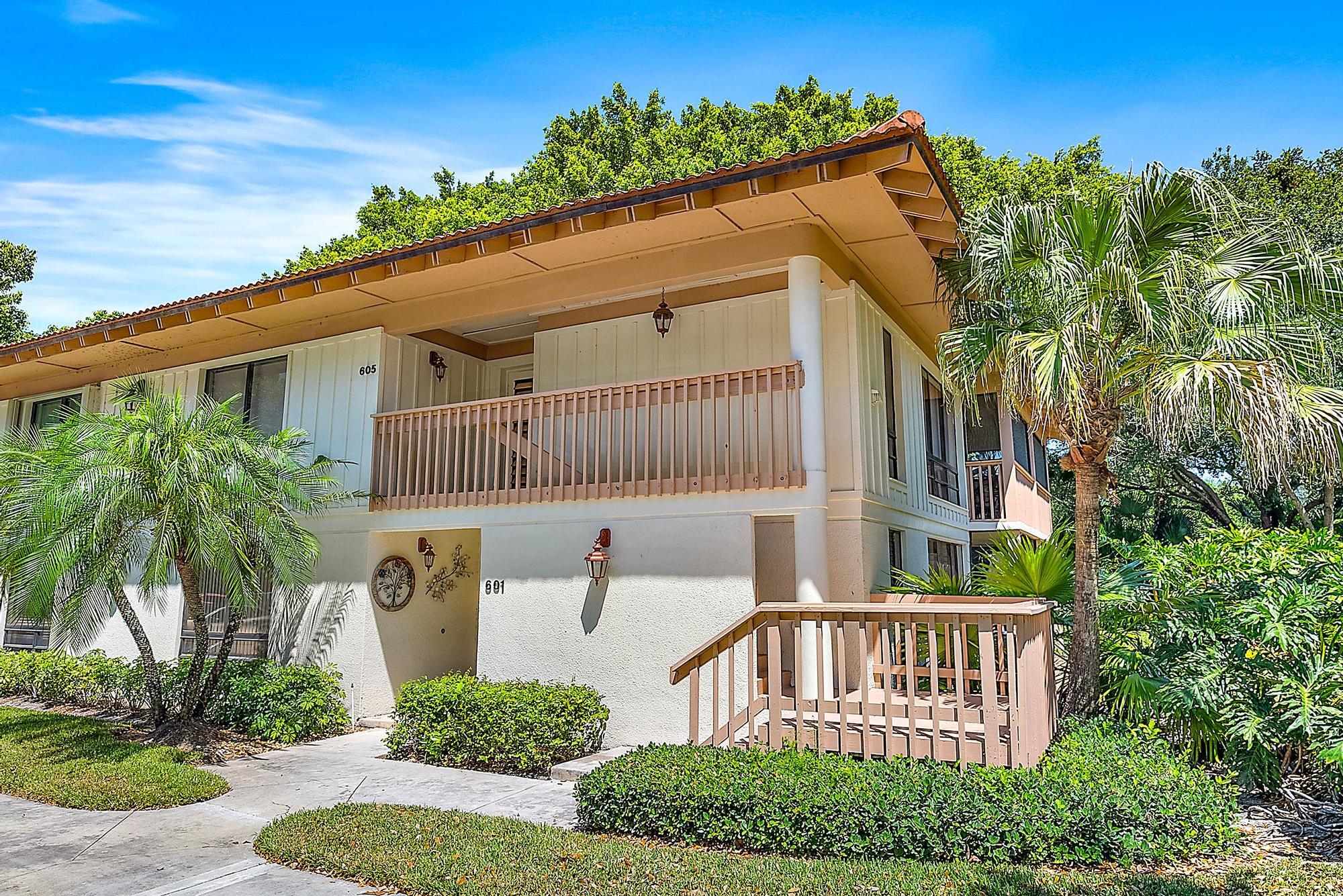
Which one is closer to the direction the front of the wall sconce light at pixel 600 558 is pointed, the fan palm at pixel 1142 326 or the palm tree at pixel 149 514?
the palm tree

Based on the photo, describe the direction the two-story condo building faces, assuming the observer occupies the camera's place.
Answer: facing the viewer and to the left of the viewer

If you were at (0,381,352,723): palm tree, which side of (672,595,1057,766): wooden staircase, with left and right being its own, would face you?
front

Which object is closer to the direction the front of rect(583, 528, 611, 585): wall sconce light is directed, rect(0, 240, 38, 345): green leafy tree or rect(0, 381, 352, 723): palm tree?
the palm tree

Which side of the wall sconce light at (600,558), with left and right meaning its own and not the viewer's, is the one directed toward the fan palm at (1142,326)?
left

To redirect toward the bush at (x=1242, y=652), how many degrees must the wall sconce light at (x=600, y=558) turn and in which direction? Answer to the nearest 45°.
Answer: approximately 90° to its left

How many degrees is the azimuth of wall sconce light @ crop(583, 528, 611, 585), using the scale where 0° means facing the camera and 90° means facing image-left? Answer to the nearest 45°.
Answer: approximately 45°

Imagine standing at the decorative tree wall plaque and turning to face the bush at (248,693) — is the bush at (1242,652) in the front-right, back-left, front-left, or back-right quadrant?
back-left

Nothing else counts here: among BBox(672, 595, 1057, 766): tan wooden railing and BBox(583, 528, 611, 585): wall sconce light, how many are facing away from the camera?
0

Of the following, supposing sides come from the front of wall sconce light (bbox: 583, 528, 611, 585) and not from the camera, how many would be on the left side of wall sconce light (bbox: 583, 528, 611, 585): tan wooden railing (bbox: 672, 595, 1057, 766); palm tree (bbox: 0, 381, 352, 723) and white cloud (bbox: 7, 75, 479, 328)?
1

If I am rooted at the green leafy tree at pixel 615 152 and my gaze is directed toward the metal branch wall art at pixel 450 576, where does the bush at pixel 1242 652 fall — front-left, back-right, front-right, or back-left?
front-left

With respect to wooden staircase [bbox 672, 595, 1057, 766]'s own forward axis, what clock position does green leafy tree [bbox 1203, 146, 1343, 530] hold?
The green leafy tree is roughly at 4 o'clock from the wooden staircase.

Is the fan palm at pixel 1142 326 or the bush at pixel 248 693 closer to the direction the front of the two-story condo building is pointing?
the bush

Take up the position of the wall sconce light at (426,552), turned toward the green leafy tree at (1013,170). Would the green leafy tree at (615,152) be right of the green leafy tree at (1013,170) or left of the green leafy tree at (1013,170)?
left

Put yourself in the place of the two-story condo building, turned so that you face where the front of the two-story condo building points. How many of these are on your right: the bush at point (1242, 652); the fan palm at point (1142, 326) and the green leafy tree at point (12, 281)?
1

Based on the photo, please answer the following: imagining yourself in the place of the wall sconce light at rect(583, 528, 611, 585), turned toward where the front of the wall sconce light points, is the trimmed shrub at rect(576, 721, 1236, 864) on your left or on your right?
on your left

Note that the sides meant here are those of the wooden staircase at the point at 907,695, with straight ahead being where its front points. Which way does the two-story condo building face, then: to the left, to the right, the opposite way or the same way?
to the left

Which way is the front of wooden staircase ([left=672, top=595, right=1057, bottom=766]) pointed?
to the viewer's left
